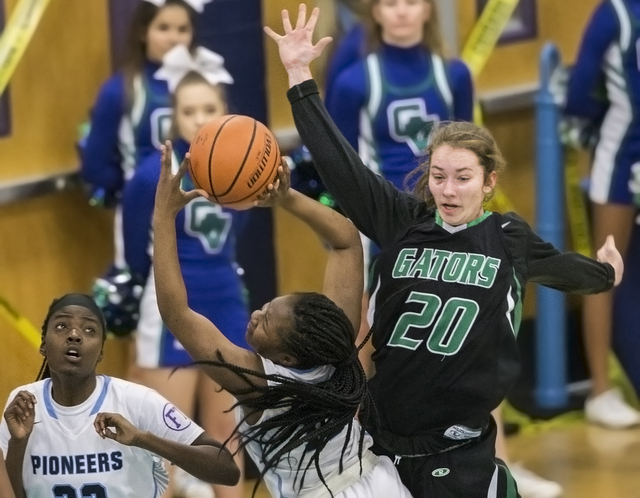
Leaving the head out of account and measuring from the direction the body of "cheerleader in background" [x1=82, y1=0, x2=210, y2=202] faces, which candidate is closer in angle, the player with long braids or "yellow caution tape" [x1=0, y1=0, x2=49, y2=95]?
the player with long braids

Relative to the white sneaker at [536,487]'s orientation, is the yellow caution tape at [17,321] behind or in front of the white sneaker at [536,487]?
behind

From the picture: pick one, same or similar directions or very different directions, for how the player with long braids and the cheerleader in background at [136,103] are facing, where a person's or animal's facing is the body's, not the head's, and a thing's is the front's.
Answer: very different directions

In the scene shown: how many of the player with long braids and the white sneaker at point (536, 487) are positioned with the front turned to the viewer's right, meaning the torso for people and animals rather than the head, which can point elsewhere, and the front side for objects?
1

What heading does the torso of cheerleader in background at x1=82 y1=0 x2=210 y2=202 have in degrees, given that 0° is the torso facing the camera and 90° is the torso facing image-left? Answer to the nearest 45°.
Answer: approximately 315°
